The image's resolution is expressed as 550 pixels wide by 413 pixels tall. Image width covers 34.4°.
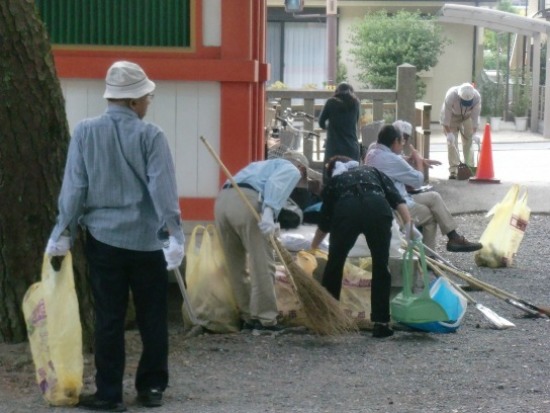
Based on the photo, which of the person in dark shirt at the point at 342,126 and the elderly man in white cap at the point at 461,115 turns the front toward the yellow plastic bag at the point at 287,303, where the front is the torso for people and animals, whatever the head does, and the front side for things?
the elderly man in white cap

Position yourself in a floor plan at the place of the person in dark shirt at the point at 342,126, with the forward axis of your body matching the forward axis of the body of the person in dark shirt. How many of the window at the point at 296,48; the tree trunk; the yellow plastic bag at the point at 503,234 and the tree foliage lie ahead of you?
2

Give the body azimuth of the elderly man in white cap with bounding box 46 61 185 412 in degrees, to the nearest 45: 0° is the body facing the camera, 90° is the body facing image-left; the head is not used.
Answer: approximately 180°

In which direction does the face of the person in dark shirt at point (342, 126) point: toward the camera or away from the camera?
away from the camera

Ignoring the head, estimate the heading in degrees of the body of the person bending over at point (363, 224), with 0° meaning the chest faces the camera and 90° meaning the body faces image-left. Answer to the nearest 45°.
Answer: approximately 180°

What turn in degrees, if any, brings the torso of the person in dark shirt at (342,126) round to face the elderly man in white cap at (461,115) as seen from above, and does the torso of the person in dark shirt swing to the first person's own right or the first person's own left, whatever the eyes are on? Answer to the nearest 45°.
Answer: approximately 45° to the first person's own right

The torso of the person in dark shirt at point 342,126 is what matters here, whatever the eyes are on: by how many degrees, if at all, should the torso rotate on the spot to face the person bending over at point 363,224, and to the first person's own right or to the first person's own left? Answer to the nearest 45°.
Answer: approximately 180°

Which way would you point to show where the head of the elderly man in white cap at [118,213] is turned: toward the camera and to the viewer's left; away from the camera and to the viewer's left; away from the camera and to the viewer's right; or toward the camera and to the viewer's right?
away from the camera and to the viewer's right

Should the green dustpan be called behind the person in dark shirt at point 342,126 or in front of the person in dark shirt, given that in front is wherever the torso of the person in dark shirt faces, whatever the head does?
behind

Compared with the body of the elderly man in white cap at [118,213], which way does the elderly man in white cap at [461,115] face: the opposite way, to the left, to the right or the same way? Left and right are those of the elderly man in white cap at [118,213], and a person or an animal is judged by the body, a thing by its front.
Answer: the opposite way

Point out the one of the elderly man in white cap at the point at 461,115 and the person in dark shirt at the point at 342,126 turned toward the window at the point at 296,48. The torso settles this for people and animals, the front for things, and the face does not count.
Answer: the person in dark shirt

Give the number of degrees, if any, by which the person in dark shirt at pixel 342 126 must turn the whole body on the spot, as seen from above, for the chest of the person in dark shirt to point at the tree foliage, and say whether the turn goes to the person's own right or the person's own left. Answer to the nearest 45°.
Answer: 0° — they already face it

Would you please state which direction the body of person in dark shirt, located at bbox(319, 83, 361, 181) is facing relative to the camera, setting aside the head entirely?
away from the camera
